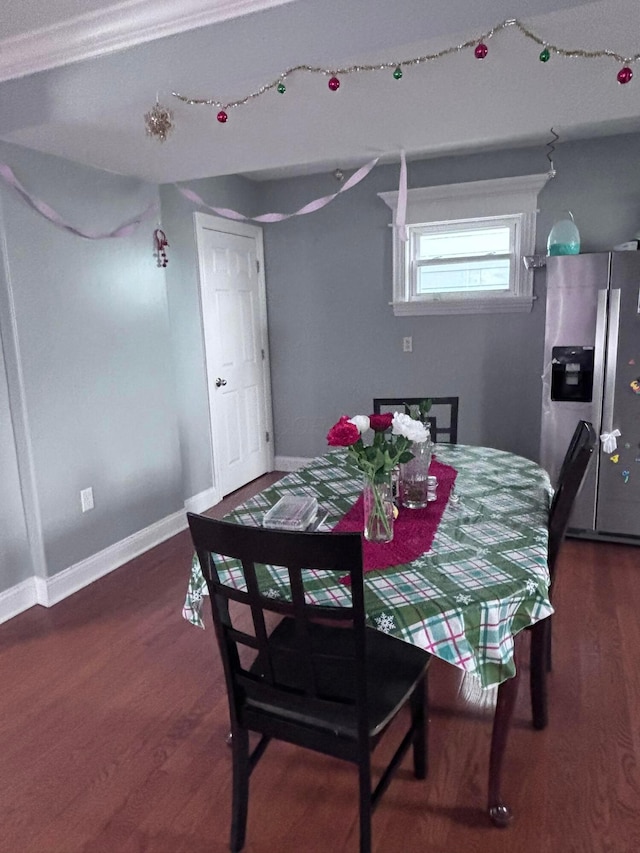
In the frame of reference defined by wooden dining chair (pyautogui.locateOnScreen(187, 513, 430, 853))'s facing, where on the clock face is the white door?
The white door is roughly at 10 o'clock from the wooden dining chair.

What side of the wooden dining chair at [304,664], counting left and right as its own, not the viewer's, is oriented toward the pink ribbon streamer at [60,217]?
left

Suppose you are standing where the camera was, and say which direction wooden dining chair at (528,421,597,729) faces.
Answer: facing to the left of the viewer

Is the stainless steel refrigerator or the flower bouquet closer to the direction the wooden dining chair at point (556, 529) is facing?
the flower bouquet

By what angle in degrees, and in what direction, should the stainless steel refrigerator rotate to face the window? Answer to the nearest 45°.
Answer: approximately 135° to its right

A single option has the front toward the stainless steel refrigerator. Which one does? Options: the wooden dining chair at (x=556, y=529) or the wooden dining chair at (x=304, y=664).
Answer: the wooden dining chair at (x=304, y=664)

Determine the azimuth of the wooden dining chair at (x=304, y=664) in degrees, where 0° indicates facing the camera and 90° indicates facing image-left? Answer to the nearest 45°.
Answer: approximately 225°

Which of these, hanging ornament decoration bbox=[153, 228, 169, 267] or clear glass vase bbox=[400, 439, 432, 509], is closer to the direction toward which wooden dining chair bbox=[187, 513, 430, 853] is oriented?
the clear glass vase

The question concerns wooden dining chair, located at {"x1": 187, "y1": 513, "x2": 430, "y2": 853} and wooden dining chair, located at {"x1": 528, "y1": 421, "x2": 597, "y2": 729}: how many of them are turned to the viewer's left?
1

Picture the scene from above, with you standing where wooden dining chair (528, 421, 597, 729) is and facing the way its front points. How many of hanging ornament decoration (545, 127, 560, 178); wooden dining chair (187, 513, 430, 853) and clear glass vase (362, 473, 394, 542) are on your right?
1

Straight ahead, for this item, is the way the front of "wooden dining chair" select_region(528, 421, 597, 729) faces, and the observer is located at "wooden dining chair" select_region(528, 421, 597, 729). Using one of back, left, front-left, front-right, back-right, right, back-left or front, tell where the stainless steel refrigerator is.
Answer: right
